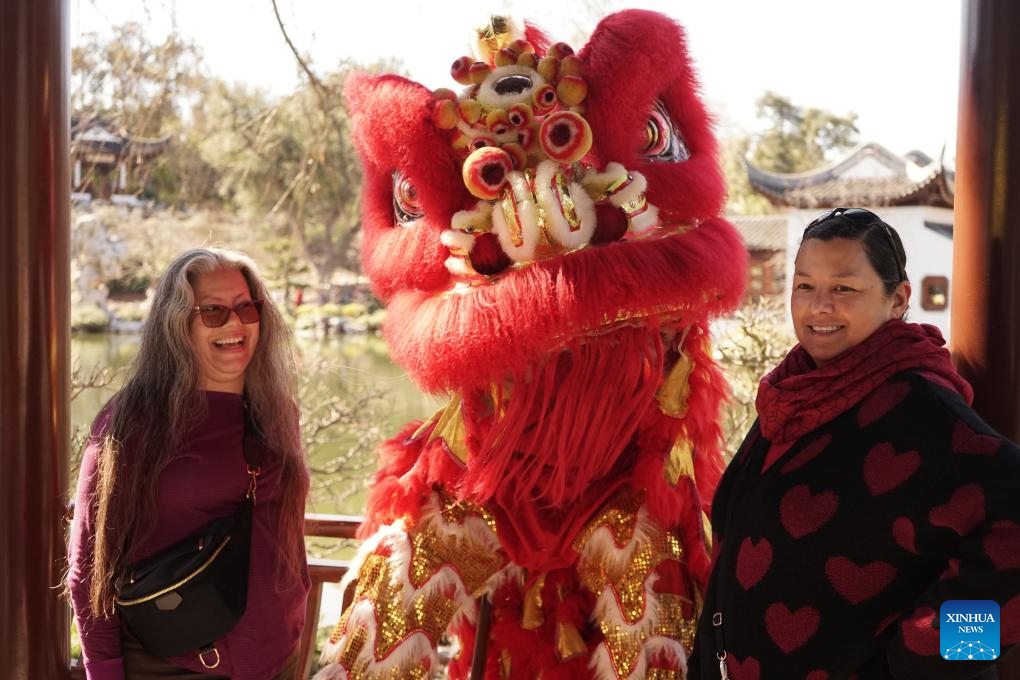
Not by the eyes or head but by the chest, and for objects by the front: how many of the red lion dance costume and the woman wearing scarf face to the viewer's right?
0

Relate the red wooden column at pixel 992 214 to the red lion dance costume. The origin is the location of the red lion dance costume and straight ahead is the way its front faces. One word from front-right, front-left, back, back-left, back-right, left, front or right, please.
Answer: left

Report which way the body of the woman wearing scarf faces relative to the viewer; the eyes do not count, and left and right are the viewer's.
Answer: facing the viewer and to the left of the viewer

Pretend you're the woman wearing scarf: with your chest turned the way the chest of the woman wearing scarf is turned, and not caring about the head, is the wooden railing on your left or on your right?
on your right

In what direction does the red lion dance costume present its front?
toward the camera

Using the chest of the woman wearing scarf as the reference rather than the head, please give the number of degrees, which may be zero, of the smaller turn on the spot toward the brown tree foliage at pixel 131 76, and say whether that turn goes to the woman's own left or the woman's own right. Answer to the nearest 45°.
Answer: approximately 90° to the woman's own right

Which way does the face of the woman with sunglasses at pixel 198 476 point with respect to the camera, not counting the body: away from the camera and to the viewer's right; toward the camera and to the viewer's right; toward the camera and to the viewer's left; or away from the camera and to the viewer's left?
toward the camera and to the viewer's right

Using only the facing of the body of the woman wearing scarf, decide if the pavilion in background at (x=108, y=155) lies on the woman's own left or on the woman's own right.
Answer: on the woman's own right

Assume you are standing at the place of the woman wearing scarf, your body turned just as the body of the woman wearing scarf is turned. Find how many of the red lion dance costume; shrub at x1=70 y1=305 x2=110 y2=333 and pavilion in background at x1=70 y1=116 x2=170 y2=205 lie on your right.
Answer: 3
